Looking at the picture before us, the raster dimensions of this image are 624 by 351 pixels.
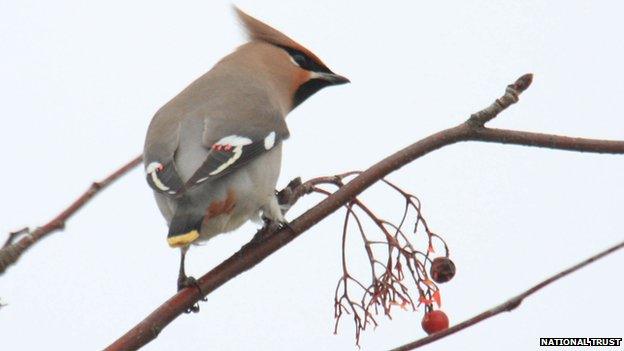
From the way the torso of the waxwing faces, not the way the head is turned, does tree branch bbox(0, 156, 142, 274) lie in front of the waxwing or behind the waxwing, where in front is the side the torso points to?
behind

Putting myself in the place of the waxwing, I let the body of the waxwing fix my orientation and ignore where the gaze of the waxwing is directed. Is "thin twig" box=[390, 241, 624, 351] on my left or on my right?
on my right

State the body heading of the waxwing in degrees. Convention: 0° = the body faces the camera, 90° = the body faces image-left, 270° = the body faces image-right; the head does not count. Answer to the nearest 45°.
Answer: approximately 225°
